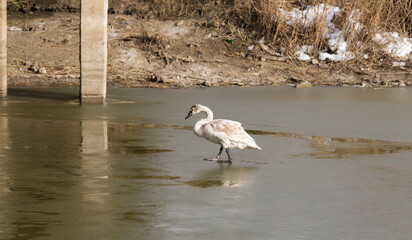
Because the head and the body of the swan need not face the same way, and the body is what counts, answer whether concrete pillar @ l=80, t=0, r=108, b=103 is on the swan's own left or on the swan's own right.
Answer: on the swan's own right

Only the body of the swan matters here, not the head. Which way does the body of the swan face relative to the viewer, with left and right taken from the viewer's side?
facing to the left of the viewer

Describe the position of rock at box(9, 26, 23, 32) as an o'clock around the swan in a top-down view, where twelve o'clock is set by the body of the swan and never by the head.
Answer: The rock is roughly at 2 o'clock from the swan.

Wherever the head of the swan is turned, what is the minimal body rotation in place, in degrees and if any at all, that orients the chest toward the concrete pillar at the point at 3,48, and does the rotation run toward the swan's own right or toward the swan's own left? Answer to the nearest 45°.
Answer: approximately 45° to the swan's own right

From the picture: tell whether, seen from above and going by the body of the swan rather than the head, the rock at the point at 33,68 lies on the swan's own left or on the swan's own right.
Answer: on the swan's own right

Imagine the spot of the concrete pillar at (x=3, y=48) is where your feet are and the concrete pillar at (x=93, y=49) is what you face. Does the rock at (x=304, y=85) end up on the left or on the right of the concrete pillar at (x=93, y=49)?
left

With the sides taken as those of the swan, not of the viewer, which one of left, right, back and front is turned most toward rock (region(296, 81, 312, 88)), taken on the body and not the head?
right
